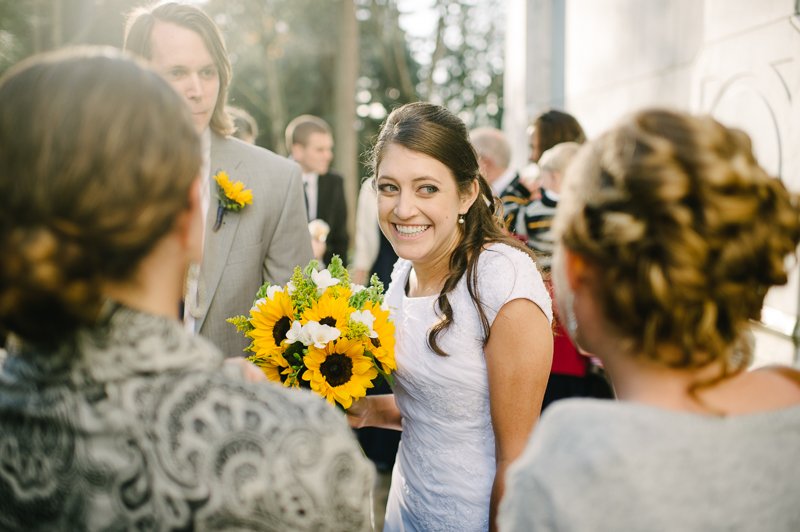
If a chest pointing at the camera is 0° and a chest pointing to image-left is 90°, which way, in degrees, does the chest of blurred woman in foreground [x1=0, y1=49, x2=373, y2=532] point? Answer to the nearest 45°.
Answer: approximately 180°

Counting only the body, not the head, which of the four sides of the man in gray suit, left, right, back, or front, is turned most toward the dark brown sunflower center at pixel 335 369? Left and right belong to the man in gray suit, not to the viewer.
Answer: front

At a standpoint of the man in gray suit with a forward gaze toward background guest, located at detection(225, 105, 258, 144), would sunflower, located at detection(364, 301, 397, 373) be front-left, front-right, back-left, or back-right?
back-right

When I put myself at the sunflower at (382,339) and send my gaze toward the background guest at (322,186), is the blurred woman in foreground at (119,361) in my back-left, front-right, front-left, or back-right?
back-left

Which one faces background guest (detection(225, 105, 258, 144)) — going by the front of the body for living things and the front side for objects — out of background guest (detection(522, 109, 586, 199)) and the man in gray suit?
background guest (detection(522, 109, 586, 199))

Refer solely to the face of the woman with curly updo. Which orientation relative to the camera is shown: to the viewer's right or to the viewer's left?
to the viewer's left

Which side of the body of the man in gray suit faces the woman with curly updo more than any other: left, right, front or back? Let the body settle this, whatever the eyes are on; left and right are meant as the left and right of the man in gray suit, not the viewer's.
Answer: front

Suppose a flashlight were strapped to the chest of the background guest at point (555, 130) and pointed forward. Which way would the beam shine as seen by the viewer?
to the viewer's left

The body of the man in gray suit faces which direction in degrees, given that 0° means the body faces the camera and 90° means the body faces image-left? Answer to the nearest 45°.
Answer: approximately 0°
